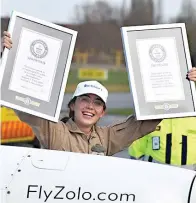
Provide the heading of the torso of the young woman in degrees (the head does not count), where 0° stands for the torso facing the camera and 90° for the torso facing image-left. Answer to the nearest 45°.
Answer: approximately 0°

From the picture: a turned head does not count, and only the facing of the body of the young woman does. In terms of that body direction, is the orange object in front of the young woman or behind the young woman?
behind
